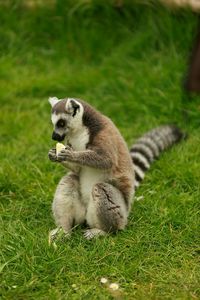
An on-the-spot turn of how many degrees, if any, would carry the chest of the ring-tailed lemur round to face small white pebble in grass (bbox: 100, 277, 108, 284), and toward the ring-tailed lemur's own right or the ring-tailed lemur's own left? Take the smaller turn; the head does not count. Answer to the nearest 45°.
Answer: approximately 45° to the ring-tailed lemur's own left

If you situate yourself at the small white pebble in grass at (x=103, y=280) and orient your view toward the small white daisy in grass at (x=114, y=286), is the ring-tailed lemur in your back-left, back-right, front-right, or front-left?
back-left

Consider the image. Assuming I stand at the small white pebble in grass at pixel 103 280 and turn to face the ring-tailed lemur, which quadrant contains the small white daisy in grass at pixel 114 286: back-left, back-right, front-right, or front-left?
back-right

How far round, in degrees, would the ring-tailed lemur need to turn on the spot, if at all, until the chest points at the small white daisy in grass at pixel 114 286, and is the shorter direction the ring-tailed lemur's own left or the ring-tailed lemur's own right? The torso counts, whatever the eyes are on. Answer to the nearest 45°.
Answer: approximately 45° to the ring-tailed lemur's own left

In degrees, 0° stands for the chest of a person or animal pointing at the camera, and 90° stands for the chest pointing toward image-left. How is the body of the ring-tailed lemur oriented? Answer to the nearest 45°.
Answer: approximately 45°
